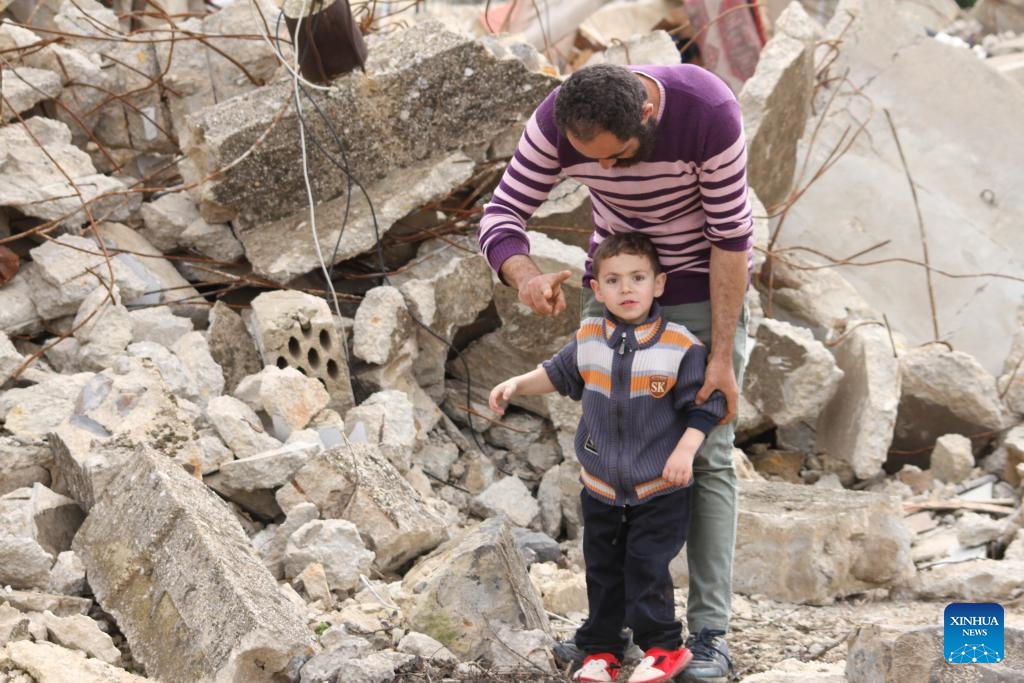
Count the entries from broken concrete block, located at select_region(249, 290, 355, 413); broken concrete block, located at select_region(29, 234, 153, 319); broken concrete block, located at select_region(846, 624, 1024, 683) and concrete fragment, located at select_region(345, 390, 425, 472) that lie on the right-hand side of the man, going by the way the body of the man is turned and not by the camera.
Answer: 3

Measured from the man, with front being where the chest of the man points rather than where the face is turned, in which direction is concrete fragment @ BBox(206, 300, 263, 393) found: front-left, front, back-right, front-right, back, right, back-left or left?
right

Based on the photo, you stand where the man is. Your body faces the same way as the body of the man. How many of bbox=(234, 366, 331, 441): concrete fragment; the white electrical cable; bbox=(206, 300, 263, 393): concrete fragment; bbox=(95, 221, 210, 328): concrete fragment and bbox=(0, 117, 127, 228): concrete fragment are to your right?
5

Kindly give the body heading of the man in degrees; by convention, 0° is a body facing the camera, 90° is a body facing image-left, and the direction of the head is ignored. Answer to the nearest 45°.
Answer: approximately 45°

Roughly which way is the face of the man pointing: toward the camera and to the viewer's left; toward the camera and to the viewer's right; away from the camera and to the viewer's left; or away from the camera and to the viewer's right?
toward the camera and to the viewer's left

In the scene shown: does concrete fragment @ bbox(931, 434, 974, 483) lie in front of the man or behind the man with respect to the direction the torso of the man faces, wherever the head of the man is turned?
behind

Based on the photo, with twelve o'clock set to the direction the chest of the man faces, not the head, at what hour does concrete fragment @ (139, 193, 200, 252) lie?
The concrete fragment is roughly at 3 o'clock from the man.

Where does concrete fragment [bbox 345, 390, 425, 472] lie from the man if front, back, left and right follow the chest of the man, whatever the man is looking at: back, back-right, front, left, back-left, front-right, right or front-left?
right

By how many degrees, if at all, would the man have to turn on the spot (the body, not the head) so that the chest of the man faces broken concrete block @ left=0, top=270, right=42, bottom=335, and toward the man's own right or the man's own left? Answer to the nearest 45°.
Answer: approximately 90° to the man's own right

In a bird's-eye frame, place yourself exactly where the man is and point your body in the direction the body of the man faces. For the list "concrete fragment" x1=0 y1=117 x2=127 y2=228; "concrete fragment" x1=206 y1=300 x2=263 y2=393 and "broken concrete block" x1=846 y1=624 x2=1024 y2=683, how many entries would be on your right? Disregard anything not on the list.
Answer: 2

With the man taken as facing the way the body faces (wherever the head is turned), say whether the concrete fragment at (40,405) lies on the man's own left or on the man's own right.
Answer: on the man's own right

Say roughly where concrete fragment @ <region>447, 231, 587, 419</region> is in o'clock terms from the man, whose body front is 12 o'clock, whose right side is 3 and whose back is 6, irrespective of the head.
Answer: The concrete fragment is roughly at 4 o'clock from the man.
